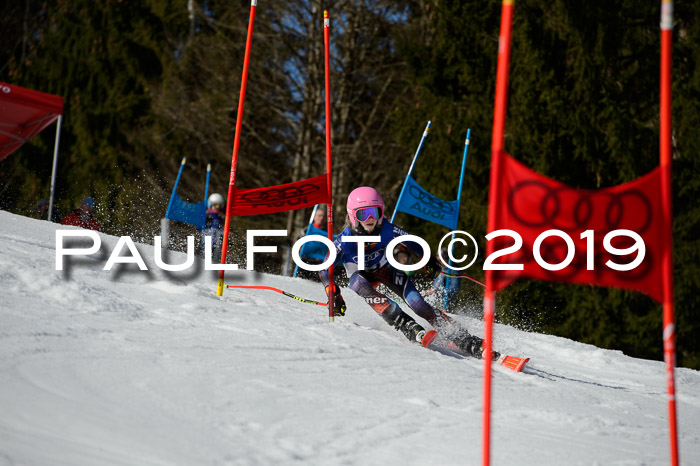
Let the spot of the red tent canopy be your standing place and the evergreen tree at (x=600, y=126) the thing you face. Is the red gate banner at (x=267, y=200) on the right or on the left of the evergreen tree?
right

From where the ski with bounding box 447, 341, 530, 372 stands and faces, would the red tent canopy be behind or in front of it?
behind

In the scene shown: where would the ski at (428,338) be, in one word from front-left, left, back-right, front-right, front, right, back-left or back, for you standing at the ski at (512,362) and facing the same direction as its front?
back-right

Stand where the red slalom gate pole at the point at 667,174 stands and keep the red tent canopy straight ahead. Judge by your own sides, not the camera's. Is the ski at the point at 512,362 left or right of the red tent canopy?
right

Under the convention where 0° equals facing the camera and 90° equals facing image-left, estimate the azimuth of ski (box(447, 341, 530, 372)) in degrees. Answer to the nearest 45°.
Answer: approximately 315°

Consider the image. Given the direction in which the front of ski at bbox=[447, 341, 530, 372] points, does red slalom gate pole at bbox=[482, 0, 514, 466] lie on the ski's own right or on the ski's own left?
on the ski's own right

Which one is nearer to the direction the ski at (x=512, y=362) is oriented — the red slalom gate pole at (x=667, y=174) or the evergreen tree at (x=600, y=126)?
the red slalom gate pole

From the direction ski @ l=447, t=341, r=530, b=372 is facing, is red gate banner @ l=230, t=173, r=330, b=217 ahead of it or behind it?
behind
